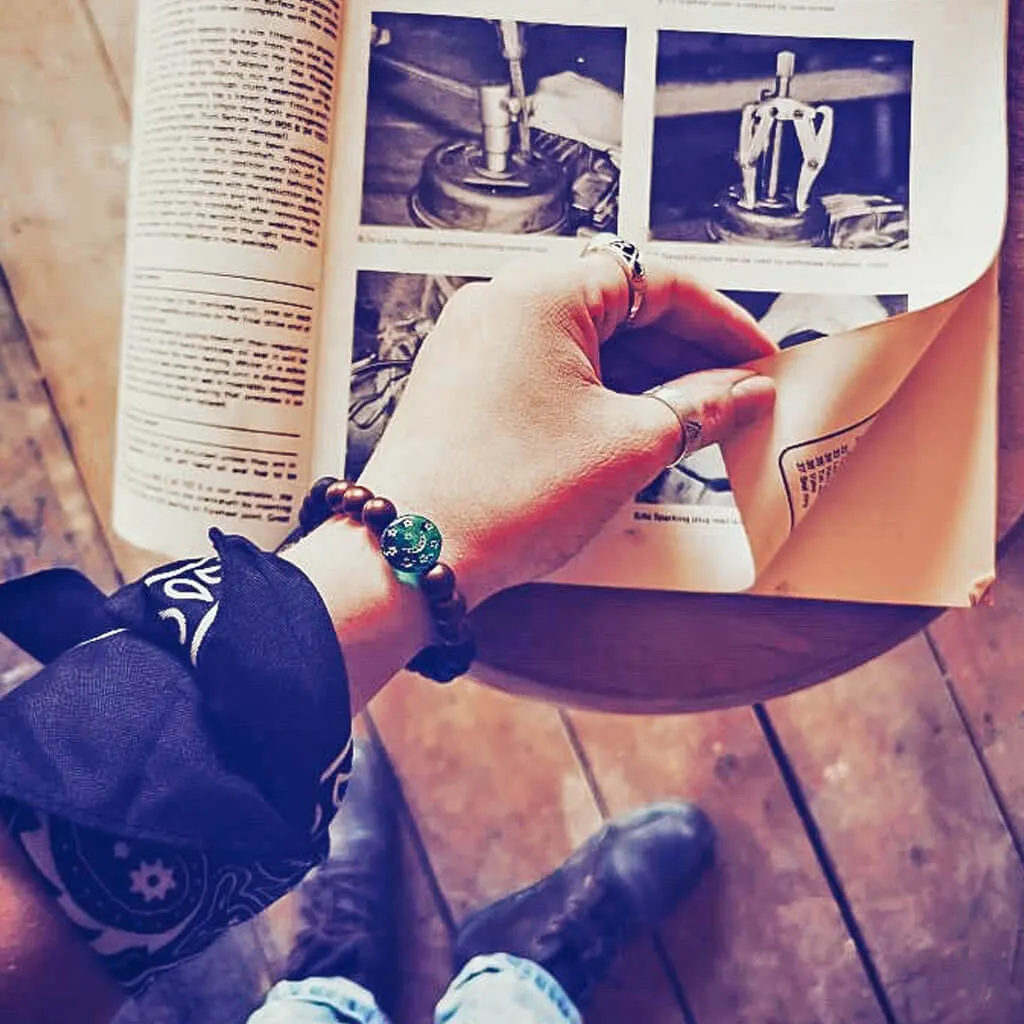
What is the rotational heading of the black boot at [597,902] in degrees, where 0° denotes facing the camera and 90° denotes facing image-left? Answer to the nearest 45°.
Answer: approximately 225°
